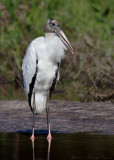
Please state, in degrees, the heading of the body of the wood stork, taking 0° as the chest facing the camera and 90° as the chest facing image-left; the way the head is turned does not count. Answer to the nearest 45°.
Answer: approximately 315°
